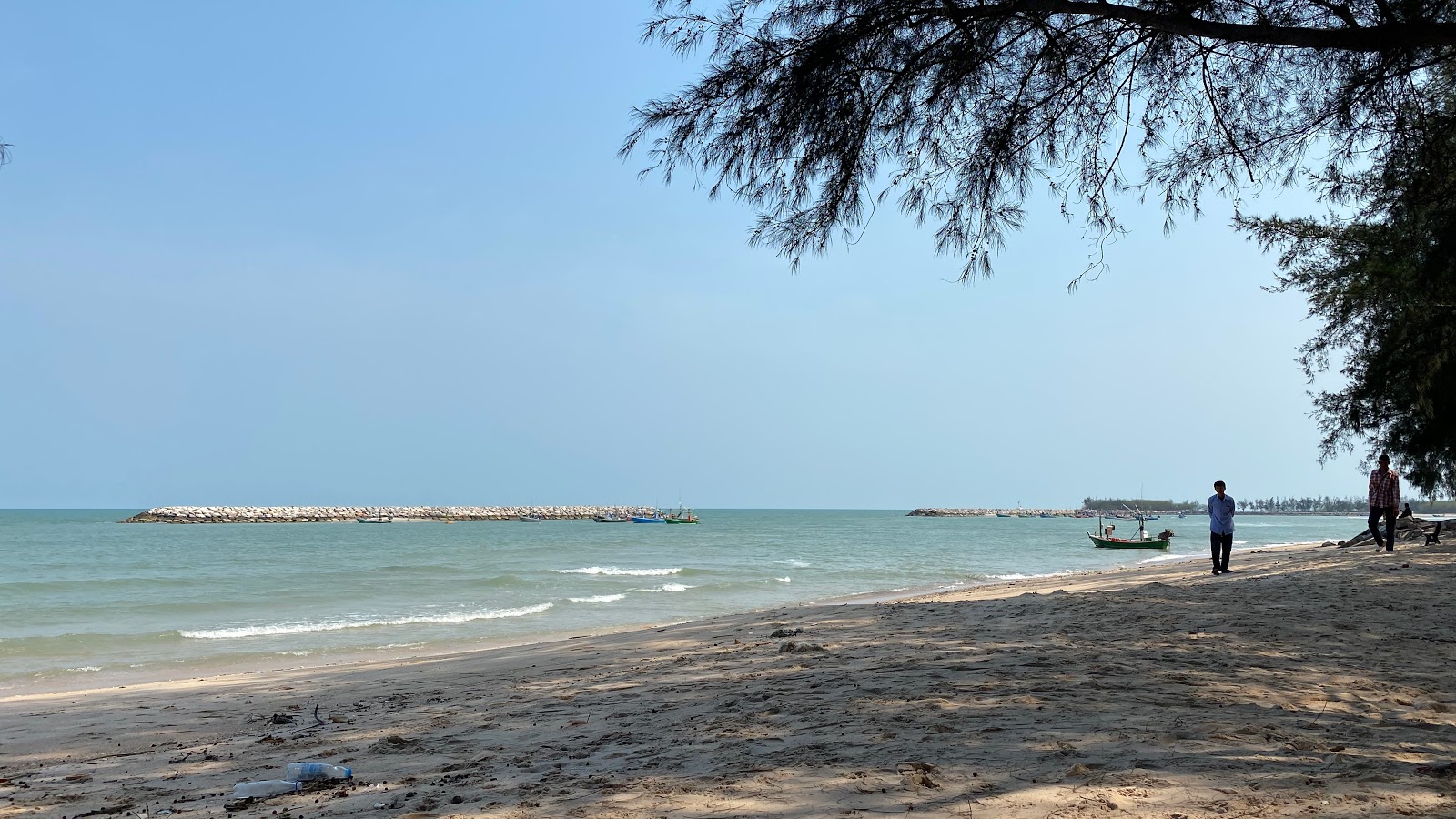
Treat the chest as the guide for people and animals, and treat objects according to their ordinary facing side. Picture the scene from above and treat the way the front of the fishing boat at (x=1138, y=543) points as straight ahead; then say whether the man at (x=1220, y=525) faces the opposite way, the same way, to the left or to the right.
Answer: to the left

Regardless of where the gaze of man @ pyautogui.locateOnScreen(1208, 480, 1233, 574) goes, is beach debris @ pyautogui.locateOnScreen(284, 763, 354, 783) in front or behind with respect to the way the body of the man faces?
in front

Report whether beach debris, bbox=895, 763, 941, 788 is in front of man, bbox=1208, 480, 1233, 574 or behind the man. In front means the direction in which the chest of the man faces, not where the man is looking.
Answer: in front

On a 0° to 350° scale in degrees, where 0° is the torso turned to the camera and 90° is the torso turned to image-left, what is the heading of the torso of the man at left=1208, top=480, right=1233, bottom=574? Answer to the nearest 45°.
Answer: approximately 0°

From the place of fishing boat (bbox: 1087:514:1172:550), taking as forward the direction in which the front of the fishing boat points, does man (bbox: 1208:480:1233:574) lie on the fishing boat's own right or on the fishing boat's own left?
on the fishing boat's own left

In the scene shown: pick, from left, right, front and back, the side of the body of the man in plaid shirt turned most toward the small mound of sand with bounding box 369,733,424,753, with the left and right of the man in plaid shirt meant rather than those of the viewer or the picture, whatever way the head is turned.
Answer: front

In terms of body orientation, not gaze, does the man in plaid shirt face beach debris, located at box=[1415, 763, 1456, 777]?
yes

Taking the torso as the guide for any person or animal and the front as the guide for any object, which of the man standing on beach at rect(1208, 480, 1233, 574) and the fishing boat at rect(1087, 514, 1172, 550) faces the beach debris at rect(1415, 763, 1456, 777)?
the man standing on beach

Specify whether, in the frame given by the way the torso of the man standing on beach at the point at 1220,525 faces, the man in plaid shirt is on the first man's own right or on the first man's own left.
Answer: on the first man's own left

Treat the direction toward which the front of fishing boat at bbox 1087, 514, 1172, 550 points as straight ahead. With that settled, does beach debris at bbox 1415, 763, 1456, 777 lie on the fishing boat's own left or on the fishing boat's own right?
on the fishing boat's own left

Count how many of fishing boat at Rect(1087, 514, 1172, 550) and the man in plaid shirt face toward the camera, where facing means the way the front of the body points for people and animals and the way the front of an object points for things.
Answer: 1

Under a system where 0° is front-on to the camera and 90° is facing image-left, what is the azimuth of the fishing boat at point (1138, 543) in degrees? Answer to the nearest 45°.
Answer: approximately 90°
